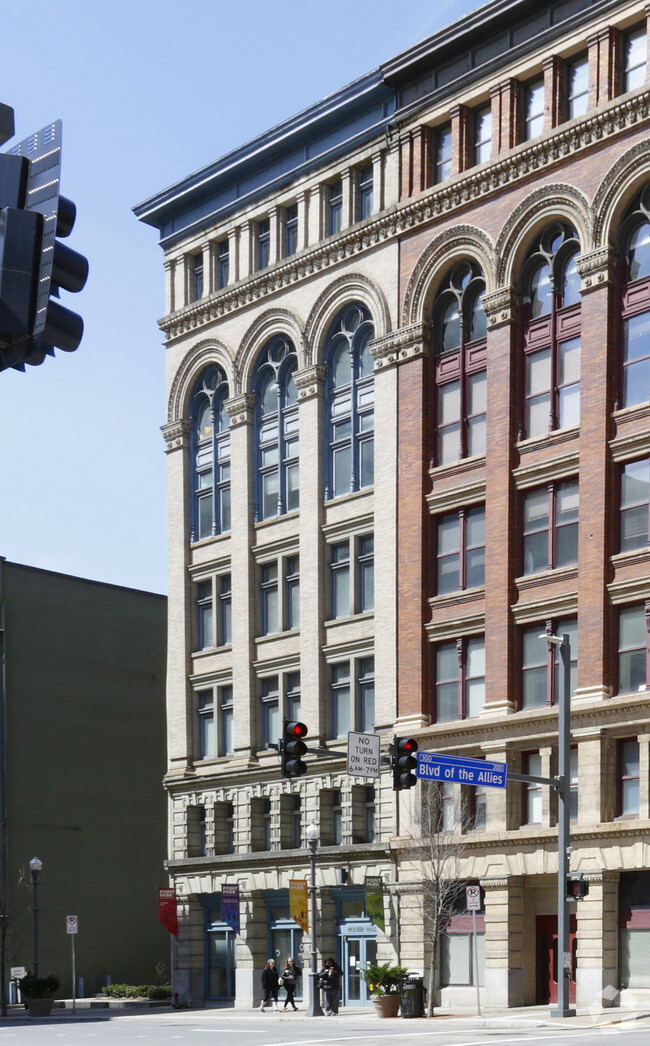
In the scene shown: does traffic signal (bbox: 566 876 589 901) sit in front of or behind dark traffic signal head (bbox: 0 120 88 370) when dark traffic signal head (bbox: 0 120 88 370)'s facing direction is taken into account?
in front

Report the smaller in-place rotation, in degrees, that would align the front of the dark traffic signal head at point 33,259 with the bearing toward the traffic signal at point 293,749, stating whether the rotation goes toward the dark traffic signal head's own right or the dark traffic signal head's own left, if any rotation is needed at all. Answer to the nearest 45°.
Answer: approximately 45° to the dark traffic signal head's own left

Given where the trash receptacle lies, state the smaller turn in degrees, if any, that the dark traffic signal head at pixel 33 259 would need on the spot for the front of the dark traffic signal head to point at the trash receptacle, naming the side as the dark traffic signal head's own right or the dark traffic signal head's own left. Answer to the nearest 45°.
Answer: approximately 45° to the dark traffic signal head's own left

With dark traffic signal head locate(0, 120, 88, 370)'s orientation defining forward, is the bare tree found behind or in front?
in front

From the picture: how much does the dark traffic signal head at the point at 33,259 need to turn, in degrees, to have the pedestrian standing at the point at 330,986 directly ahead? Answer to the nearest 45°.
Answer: approximately 45° to its left

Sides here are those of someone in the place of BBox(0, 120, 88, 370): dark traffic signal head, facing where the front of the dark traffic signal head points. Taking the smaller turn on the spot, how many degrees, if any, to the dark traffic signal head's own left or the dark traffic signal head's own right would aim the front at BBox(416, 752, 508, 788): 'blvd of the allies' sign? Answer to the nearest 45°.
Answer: approximately 45° to the dark traffic signal head's own left

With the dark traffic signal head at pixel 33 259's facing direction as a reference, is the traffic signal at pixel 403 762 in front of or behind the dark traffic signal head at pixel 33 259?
in front

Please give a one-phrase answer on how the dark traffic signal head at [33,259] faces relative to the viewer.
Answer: facing away from the viewer and to the right of the viewer
